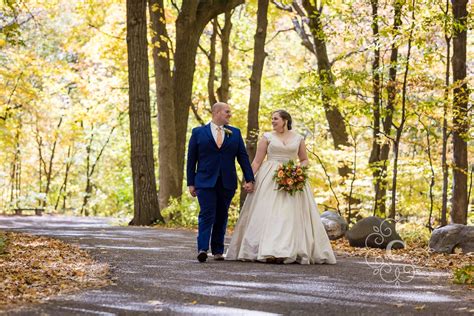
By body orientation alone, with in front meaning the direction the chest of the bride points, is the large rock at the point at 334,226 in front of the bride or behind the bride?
behind

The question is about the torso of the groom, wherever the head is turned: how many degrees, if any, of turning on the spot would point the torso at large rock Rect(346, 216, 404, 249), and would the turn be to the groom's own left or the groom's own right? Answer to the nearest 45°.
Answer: approximately 135° to the groom's own left

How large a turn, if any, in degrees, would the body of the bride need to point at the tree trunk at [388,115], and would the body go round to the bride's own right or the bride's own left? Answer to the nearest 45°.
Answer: approximately 180°

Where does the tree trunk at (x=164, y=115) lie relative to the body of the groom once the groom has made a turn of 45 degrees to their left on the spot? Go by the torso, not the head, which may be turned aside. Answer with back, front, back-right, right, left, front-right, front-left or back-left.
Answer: back-left

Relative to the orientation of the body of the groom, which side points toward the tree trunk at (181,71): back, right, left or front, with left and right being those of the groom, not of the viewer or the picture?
back

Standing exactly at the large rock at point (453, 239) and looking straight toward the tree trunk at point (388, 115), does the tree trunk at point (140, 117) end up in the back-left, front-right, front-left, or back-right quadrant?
front-left

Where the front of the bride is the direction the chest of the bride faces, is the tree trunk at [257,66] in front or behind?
behind

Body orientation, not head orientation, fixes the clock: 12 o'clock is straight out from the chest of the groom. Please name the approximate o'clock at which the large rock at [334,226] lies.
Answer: The large rock is roughly at 7 o'clock from the groom.

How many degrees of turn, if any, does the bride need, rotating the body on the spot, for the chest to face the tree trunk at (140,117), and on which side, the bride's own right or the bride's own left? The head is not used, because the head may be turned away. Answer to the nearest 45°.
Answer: approximately 135° to the bride's own right

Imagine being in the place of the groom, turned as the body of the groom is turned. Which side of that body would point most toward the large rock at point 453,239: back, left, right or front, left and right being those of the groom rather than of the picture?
left

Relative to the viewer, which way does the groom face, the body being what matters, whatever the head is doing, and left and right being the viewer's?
facing the viewer

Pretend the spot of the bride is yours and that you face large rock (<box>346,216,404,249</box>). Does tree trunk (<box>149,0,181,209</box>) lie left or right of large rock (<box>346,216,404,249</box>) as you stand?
left

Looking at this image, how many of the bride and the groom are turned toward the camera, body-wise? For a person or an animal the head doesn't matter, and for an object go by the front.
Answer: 2

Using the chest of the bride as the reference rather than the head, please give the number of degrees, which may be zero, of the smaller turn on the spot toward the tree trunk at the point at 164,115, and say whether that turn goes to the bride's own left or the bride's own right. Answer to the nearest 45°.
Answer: approximately 180°
